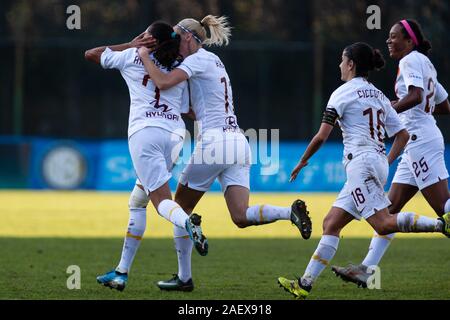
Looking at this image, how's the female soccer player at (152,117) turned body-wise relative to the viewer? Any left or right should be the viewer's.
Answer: facing away from the viewer and to the left of the viewer

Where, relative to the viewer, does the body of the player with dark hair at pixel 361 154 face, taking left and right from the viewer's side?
facing away from the viewer and to the left of the viewer

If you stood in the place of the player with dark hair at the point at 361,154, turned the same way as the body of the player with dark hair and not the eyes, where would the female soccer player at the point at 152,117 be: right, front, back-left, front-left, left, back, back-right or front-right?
front-left

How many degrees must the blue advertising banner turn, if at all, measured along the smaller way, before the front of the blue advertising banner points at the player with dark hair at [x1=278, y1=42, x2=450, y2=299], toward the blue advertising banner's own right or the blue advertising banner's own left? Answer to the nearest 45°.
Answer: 0° — it already faces them

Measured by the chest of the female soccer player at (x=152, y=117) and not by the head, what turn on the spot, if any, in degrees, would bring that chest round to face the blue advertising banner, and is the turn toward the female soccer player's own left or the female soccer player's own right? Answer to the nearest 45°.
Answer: approximately 45° to the female soccer player's own right

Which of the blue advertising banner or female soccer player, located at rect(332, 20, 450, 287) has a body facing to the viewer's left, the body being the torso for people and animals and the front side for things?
the female soccer player

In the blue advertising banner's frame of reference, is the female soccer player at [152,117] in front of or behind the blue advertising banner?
in front

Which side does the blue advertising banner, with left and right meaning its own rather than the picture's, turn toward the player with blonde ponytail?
front
